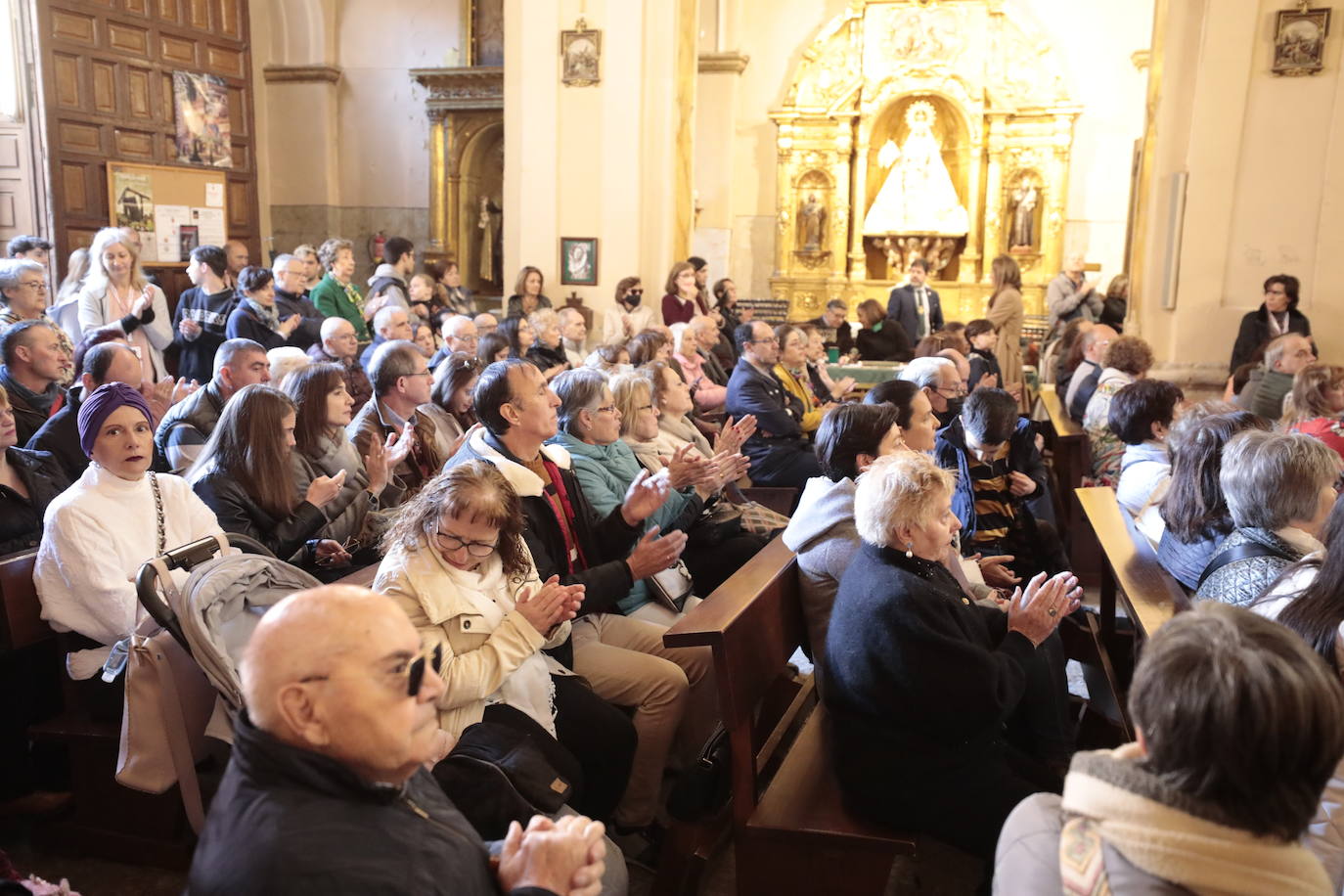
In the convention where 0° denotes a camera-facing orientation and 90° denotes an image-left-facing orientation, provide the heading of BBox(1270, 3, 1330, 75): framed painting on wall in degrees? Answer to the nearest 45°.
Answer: approximately 0°

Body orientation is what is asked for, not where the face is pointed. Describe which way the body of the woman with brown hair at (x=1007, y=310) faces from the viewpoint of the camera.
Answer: to the viewer's left

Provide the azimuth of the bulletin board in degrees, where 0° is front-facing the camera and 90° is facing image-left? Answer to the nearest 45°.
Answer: approximately 315°

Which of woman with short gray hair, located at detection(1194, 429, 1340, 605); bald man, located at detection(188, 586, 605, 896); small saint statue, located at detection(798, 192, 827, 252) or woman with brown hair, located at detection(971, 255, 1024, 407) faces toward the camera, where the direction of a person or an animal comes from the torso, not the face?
the small saint statue

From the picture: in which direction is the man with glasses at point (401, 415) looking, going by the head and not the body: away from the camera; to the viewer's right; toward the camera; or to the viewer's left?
to the viewer's right

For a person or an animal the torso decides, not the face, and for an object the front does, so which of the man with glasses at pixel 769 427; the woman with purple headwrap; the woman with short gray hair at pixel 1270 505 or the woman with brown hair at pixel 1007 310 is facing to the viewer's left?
the woman with brown hair

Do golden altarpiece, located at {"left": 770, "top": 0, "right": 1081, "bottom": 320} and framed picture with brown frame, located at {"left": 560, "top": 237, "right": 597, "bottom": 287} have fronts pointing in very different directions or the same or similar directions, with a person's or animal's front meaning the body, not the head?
same or similar directions

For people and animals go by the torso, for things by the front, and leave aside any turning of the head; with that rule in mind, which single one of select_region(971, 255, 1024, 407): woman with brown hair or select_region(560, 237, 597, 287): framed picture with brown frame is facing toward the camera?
the framed picture with brown frame

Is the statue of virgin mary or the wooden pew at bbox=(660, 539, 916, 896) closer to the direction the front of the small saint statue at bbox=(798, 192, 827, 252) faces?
the wooden pew

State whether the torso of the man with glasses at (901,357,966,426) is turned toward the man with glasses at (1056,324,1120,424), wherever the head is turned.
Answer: no

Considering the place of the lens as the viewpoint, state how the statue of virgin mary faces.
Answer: facing the viewer

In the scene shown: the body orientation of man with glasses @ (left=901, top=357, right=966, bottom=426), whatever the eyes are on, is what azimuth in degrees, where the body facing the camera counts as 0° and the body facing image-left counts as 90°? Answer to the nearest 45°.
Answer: approximately 270°

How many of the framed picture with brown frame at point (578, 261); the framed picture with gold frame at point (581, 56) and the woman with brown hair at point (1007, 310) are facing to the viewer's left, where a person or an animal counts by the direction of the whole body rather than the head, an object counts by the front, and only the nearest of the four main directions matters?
1

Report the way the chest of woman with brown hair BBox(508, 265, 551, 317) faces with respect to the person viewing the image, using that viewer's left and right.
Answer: facing the viewer and to the right of the viewer

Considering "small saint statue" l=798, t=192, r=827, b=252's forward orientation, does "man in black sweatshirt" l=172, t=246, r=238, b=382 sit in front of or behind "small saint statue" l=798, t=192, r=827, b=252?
in front

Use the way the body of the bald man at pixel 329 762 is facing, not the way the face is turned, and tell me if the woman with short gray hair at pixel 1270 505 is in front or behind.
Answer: in front

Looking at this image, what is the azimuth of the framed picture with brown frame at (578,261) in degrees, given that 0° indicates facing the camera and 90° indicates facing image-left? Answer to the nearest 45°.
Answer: approximately 0°
